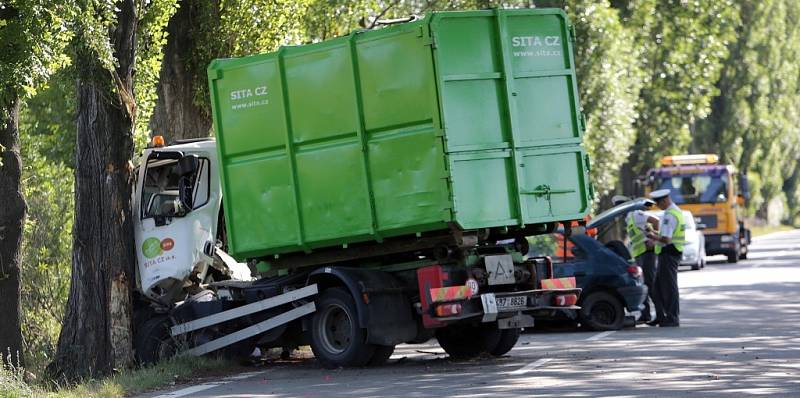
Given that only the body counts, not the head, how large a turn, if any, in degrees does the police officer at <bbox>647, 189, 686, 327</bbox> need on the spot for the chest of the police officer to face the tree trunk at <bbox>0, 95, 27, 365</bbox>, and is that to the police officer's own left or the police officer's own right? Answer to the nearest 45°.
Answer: approximately 45° to the police officer's own left

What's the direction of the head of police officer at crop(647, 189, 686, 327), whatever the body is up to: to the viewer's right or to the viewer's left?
to the viewer's left

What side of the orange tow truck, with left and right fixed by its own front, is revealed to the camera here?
front

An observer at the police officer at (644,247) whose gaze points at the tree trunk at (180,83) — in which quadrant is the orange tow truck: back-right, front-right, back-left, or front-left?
back-right

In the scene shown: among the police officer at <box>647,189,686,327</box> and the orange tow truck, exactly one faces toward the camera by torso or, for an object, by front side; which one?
the orange tow truck

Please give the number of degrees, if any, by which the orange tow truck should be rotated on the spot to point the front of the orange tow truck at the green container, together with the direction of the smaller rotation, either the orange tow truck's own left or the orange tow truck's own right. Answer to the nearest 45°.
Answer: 0° — it already faces it

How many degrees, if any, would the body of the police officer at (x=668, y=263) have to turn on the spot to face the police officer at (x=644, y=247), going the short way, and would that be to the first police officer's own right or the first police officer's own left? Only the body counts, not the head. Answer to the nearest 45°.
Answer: approximately 45° to the first police officer's own right

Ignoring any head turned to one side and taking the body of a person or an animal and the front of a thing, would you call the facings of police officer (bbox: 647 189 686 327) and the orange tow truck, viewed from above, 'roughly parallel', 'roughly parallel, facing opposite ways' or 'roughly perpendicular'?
roughly perpendicular

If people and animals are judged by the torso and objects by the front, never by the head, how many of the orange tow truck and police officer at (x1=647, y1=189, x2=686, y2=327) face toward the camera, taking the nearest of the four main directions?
1

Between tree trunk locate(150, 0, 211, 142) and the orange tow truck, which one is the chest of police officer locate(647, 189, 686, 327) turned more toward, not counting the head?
the tree trunk

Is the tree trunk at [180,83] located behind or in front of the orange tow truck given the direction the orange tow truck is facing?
in front

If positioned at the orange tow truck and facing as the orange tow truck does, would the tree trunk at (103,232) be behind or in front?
in front

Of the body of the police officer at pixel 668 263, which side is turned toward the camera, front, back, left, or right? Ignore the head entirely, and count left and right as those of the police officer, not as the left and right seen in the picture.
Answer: left

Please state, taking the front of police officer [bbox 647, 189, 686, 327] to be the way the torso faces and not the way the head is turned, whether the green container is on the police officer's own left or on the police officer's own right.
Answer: on the police officer's own left

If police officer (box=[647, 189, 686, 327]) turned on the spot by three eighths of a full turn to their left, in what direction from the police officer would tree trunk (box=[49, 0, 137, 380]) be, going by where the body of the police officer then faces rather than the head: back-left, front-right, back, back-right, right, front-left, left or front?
right
